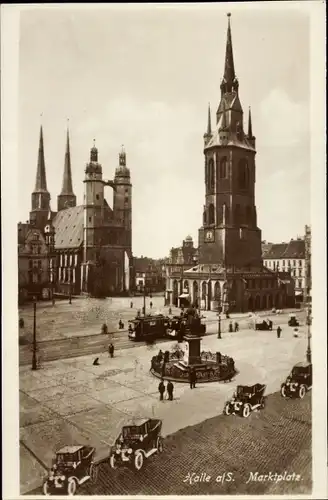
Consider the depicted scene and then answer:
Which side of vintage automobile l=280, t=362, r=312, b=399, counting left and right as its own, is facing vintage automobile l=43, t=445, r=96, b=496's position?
front

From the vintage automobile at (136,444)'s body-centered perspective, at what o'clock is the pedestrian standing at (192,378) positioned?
The pedestrian standing is roughly at 6 o'clock from the vintage automobile.

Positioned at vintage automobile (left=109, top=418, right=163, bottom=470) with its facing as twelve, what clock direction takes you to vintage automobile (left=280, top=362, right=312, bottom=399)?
vintage automobile (left=280, top=362, right=312, bottom=399) is roughly at 7 o'clock from vintage automobile (left=109, top=418, right=163, bottom=470).

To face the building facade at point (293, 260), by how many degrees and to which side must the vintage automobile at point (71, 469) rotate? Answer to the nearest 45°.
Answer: approximately 135° to its left

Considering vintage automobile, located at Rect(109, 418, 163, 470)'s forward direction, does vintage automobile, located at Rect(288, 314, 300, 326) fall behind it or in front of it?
behind

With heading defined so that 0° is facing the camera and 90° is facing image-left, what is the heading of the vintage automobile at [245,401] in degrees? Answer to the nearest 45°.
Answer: approximately 45°
